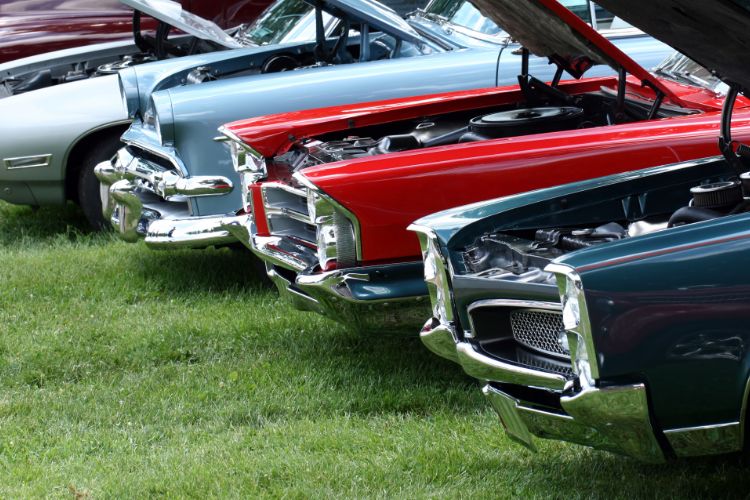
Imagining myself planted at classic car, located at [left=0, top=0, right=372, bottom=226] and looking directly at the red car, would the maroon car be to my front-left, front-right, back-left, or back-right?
back-left

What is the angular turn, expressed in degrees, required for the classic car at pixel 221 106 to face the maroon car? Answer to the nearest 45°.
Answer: approximately 90° to its right

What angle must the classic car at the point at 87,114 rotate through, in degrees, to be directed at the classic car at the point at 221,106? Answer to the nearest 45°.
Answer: approximately 90° to its left

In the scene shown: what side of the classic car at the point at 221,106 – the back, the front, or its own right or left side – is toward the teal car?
left

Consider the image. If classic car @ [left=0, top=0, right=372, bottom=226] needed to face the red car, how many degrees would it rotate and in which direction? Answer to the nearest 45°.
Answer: approximately 90° to its left

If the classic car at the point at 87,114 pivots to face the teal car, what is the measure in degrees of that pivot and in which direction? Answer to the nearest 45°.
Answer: approximately 45° to its left

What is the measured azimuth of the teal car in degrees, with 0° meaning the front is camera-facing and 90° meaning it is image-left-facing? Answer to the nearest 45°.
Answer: approximately 45°

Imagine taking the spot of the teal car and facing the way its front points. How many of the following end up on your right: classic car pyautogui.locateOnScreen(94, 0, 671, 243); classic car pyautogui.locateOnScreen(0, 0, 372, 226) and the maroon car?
3

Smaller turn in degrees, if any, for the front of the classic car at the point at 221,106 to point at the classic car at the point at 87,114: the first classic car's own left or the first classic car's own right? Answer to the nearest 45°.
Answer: approximately 90° to the first classic car's own right
